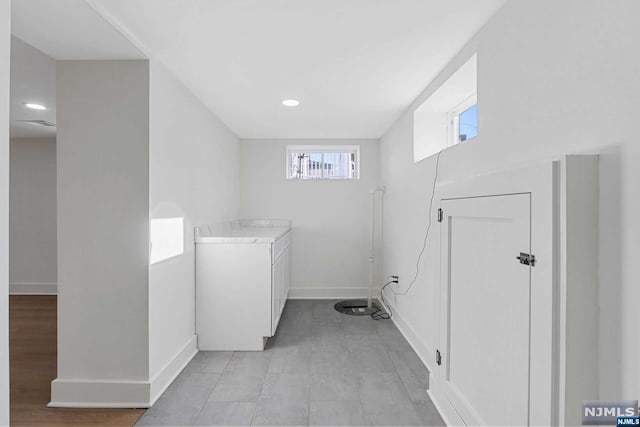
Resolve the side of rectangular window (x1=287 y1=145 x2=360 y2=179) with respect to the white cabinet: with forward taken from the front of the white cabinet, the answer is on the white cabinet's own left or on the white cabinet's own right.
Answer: on the white cabinet's own left

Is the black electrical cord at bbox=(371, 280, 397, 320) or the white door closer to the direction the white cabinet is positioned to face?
the black electrical cord

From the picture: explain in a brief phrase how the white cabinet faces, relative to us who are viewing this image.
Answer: facing to the right of the viewer

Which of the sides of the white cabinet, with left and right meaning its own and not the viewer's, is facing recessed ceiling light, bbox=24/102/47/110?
back

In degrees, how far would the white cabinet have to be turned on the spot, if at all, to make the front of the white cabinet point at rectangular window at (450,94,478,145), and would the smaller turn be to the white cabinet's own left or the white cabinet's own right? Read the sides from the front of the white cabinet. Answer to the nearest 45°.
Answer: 0° — it already faces it

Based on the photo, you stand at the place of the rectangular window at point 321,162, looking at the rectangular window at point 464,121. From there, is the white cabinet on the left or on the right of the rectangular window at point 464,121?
right

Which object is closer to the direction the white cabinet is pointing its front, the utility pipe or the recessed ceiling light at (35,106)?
the utility pipe

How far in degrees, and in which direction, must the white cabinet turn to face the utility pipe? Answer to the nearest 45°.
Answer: approximately 45° to its left

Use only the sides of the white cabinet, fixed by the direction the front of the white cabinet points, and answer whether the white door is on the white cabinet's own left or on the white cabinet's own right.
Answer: on the white cabinet's own right
